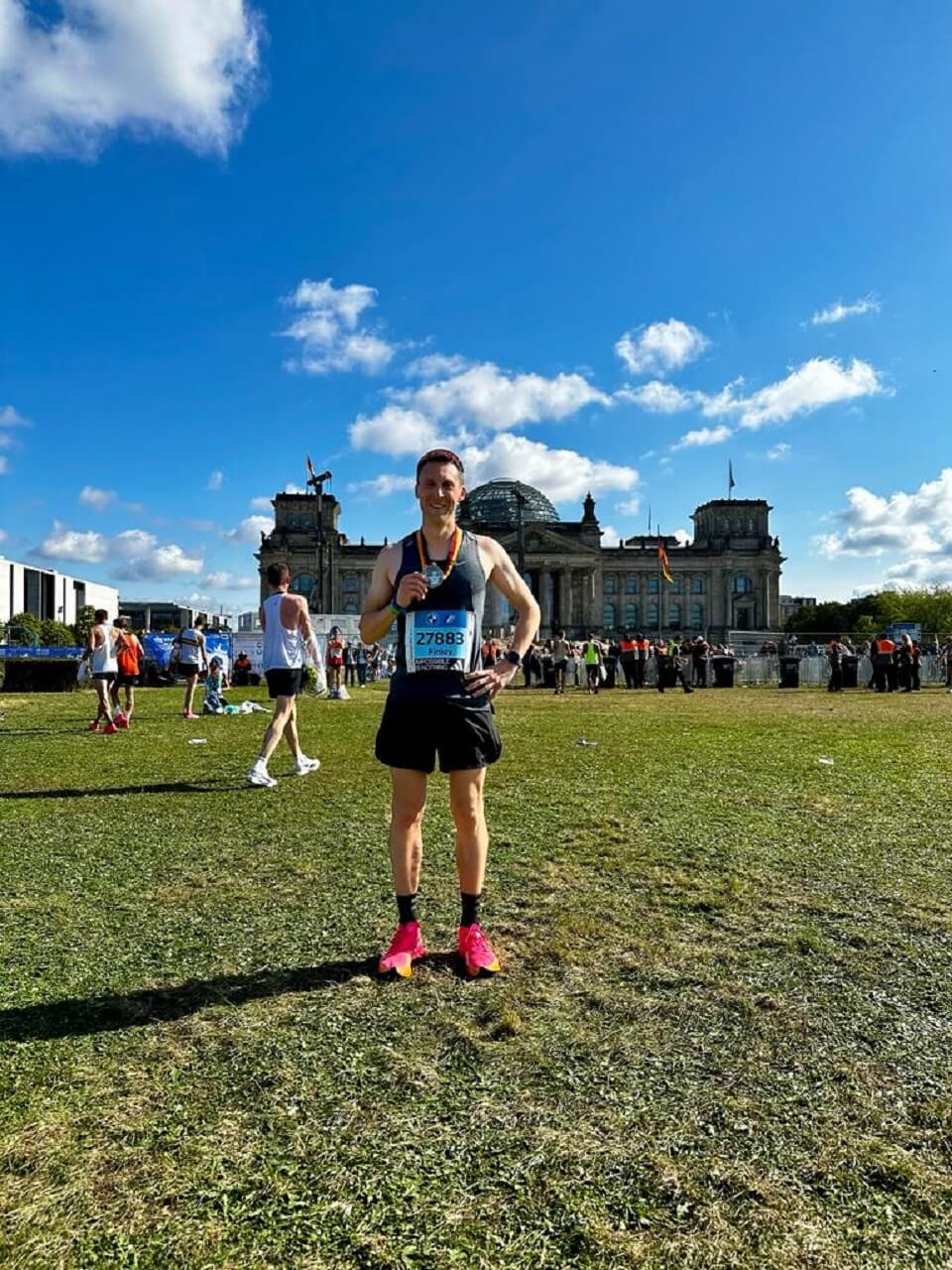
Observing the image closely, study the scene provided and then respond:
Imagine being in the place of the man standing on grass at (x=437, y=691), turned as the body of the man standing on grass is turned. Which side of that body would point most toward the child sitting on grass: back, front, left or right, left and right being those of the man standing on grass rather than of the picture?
back

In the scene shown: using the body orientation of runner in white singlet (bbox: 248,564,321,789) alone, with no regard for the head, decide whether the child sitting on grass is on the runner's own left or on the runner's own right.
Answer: on the runner's own left

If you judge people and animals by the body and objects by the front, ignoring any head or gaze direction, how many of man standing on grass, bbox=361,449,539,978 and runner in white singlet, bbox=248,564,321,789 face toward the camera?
1

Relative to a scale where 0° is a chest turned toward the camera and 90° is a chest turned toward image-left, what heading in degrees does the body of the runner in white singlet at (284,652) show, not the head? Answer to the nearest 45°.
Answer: approximately 225°

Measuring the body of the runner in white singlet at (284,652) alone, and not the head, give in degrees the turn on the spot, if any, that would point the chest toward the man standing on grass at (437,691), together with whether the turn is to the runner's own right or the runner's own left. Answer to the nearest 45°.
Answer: approximately 135° to the runner's own right

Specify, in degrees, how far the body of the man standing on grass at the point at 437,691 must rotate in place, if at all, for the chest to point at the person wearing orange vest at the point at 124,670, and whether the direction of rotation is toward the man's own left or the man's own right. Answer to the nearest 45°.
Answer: approximately 135° to the man's own right

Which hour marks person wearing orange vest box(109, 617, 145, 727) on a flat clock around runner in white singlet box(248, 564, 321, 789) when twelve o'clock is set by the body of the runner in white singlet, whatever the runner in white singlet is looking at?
The person wearing orange vest is roughly at 10 o'clock from the runner in white singlet.

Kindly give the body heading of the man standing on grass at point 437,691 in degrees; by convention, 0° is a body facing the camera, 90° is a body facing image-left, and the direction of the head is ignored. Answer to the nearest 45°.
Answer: approximately 0°

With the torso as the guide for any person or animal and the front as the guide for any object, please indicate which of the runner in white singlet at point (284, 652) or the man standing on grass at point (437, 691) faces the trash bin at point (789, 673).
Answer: the runner in white singlet

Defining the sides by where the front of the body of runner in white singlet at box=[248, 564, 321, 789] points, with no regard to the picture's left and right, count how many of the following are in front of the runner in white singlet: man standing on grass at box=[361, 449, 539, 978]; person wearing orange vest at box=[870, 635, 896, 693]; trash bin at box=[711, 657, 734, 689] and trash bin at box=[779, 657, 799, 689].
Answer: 3
